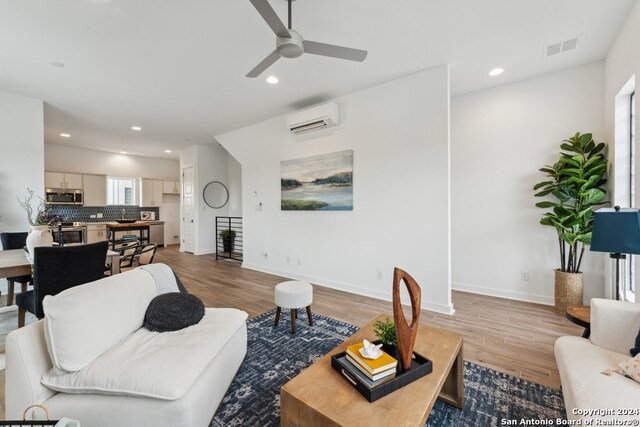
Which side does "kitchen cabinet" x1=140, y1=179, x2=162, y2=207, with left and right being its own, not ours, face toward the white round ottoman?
front

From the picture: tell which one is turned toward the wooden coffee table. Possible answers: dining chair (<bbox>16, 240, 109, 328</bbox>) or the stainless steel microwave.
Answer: the stainless steel microwave

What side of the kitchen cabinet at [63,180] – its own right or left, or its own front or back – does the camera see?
front

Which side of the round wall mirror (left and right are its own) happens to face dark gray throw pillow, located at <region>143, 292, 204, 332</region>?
front

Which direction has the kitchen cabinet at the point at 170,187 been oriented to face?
toward the camera

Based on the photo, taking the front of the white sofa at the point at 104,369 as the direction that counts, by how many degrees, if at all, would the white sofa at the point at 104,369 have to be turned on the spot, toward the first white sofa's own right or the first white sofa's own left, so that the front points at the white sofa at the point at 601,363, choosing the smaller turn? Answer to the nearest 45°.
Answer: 0° — it already faces it

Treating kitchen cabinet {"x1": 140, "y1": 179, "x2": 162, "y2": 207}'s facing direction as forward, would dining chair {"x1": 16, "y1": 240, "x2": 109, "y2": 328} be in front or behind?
in front

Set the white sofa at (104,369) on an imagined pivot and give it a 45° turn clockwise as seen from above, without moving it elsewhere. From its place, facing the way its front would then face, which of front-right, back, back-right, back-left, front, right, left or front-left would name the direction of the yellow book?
front-left

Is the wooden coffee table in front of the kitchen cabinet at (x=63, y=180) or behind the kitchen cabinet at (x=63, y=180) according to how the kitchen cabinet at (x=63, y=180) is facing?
in front

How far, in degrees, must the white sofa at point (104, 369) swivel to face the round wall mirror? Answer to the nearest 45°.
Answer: approximately 135° to its left

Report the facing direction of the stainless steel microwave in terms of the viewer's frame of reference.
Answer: facing the viewer

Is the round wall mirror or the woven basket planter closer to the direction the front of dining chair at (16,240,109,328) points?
the round wall mirror
